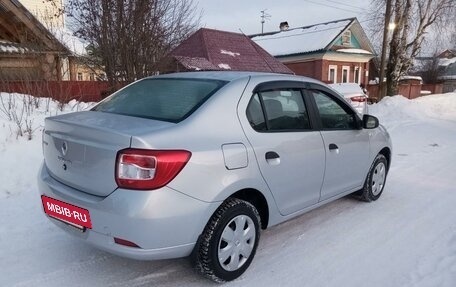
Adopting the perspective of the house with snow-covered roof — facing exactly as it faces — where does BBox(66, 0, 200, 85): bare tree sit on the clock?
The bare tree is roughly at 2 o'clock from the house with snow-covered roof.

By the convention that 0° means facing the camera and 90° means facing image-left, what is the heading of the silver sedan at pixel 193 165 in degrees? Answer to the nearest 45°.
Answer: approximately 225°

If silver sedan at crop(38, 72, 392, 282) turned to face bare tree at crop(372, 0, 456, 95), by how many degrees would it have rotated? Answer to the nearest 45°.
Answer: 0° — it already faces it

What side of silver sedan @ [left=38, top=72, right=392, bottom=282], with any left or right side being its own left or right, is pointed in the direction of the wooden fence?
left

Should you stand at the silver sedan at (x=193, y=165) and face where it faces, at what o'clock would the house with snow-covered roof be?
The house with snow-covered roof is roughly at 11 o'clock from the silver sedan.

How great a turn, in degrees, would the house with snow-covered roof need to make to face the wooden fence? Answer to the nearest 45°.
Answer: approximately 45° to its right
